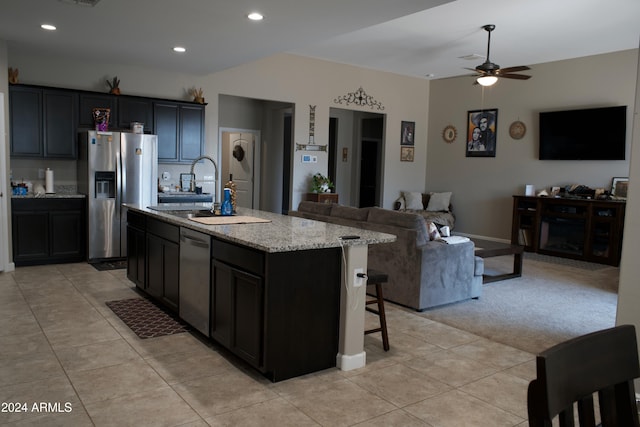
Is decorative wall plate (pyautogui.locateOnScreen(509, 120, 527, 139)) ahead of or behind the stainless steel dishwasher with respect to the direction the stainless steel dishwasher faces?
behind

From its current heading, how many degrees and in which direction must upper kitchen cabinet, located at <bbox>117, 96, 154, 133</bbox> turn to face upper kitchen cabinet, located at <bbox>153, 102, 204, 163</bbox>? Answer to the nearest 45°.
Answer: approximately 90° to its left

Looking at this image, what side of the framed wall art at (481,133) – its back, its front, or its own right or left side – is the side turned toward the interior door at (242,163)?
right

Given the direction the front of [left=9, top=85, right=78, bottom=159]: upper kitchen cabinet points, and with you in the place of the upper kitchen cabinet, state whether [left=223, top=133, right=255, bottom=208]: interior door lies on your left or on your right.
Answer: on your left

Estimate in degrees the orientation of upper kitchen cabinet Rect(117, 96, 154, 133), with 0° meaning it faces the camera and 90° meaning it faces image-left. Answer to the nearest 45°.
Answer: approximately 0°

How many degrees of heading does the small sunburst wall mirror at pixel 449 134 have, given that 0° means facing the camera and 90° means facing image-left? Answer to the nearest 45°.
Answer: approximately 45°

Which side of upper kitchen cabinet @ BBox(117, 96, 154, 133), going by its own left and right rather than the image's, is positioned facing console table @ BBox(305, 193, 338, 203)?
left
